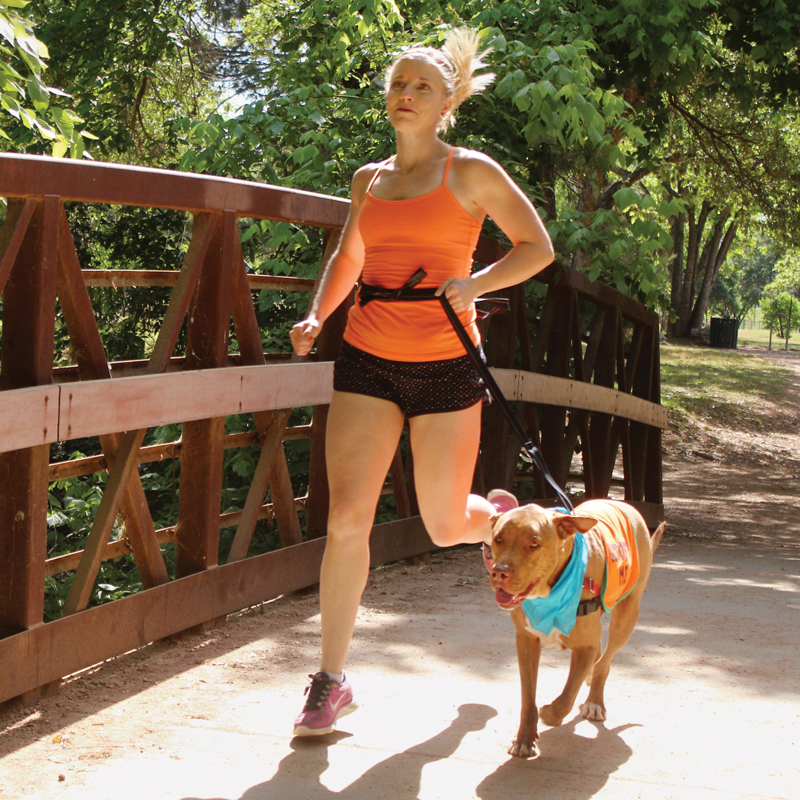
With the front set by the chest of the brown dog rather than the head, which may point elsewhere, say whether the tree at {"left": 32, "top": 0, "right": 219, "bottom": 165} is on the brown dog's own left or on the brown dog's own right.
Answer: on the brown dog's own right

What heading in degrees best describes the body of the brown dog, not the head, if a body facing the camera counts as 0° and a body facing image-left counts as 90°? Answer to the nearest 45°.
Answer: approximately 45°
